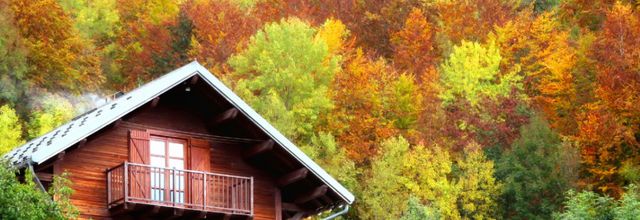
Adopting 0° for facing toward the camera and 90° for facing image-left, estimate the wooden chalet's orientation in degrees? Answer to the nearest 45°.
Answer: approximately 315°

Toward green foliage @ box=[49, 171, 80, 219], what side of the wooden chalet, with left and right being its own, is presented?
right

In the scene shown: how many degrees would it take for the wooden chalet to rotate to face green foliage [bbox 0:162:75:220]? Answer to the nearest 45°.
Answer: approximately 90° to its right
